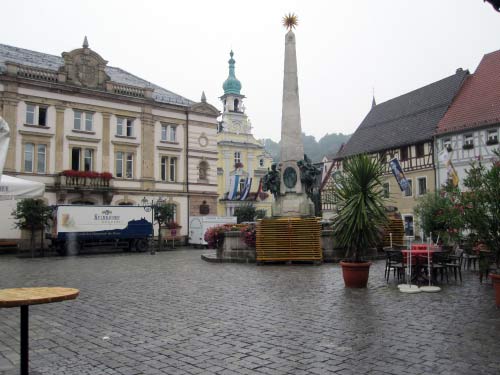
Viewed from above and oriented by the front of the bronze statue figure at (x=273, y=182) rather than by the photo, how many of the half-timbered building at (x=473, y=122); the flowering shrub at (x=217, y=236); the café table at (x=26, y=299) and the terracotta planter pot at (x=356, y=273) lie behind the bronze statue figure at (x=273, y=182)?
1

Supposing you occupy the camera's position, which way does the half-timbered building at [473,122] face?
facing the viewer and to the left of the viewer

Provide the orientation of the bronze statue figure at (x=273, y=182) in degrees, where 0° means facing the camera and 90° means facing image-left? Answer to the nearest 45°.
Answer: approximately 45°

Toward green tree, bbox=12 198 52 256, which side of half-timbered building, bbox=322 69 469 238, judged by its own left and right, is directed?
front

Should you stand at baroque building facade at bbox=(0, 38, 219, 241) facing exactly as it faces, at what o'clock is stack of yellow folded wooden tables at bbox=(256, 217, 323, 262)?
The stack of yellow folded wooden tables is roughly at 1 o'clock from the baroque building facade.

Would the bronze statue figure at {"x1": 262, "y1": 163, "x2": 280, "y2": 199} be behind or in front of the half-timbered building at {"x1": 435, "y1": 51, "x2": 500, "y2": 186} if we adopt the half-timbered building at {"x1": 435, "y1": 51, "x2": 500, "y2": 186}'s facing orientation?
in front

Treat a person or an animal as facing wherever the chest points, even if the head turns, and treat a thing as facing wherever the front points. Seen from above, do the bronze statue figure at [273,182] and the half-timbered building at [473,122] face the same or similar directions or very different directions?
same or similar directions

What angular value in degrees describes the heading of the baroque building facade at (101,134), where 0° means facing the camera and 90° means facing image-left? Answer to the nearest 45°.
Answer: approximately 315°

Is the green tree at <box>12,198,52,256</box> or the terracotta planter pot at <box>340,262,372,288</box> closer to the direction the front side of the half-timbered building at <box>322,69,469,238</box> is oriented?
the green tree

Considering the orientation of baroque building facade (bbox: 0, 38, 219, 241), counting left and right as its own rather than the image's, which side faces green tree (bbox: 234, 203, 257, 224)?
left

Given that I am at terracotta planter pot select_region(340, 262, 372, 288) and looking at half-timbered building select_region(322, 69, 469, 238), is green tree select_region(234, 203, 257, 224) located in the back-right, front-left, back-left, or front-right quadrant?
front-left

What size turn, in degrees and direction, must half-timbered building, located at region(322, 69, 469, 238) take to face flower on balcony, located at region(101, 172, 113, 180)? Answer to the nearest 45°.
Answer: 0° — it already faces it

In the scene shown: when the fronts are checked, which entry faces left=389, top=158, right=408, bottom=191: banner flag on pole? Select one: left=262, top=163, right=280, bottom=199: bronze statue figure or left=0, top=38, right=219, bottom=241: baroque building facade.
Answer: the baroque building facade

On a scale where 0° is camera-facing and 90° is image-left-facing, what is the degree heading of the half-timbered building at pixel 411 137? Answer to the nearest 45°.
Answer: approximately 45°

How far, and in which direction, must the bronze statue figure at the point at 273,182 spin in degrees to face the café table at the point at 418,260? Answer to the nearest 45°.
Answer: approximately 90° to its left

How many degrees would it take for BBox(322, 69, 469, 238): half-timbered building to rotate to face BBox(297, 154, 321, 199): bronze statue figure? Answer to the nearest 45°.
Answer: approximately 45° to its left

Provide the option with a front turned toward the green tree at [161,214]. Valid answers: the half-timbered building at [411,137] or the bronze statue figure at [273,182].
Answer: the half-timbered building

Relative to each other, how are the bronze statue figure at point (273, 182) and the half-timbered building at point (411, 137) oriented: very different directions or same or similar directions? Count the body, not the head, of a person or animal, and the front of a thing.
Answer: same or similar directions
